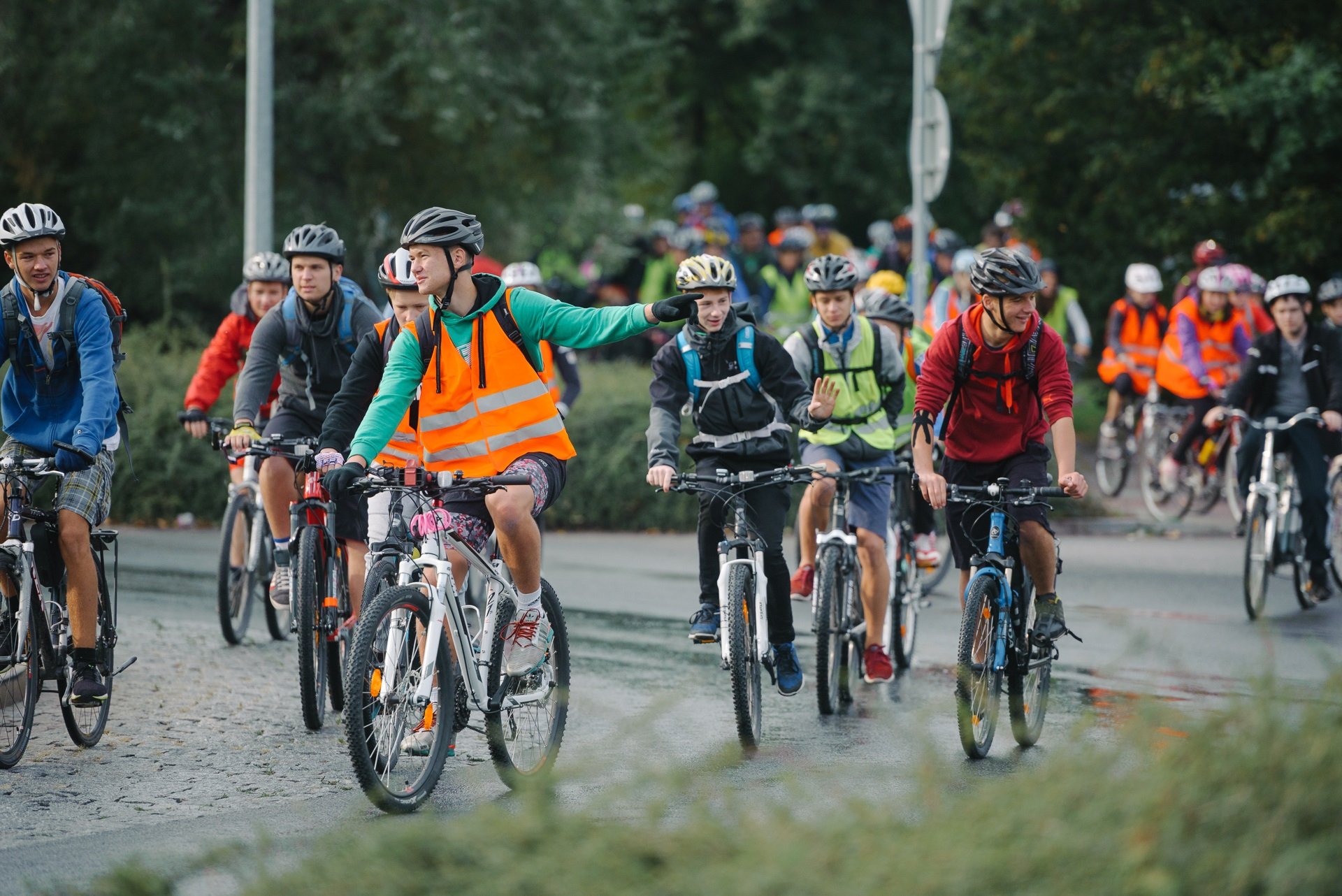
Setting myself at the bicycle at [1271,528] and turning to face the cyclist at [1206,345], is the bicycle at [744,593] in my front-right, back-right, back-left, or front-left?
back-left

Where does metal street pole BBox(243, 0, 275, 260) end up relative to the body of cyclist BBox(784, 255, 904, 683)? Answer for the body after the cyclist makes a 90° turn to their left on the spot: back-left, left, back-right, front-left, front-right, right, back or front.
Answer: back-left

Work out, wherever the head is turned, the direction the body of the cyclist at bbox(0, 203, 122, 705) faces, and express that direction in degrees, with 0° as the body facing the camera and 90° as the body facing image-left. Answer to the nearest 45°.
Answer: approximately 45°

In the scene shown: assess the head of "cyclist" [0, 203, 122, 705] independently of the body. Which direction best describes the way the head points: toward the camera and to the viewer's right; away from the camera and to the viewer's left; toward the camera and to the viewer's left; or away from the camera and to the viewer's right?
toward the camera and to the viewer's right
